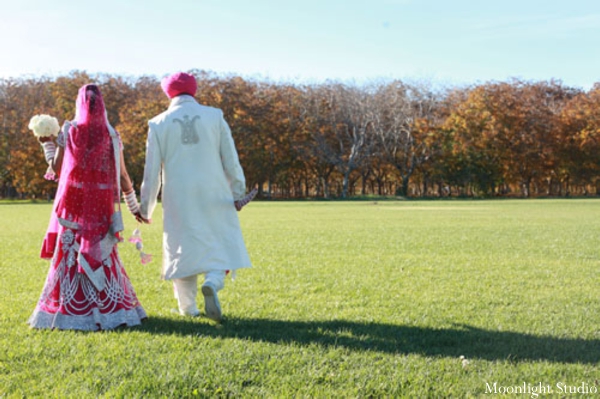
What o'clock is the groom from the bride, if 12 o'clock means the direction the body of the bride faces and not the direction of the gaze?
The groom is roughly at 3 o'clock from the bride.

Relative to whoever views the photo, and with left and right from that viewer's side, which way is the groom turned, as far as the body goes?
facing away from the viewer

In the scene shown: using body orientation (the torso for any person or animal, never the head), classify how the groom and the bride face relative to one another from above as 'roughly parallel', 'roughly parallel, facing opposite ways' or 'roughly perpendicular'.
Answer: roughly parallel

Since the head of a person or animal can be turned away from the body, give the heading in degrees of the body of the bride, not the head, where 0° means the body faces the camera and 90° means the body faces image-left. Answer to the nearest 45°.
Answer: approximately 180°

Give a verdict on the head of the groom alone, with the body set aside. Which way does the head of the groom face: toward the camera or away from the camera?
away from the camera

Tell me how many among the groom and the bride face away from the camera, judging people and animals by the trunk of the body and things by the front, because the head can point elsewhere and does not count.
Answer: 2

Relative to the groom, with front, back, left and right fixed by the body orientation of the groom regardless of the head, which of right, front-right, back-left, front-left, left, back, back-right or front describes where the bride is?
left
